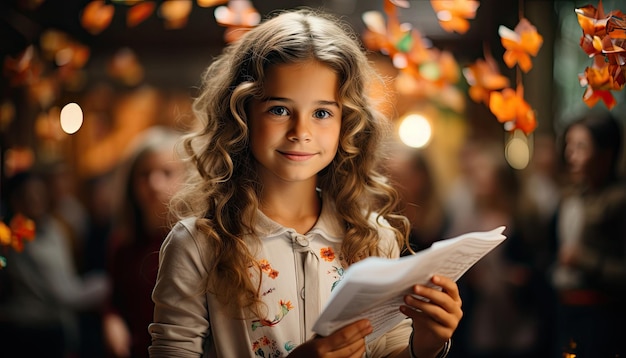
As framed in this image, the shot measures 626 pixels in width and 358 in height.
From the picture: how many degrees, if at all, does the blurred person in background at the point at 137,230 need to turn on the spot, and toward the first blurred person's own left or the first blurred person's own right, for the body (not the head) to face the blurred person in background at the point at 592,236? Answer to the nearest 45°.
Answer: approximately 45° to the first blurred person's own left

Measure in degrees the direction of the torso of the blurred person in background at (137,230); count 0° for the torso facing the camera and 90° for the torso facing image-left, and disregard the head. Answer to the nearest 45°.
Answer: approximately 315°
